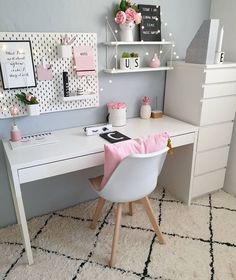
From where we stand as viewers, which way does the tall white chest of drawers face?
facing the viewer and to the right of the viewer

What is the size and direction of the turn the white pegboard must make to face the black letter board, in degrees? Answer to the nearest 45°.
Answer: approximately 45° to its left

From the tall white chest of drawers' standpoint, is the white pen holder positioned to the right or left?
on its right

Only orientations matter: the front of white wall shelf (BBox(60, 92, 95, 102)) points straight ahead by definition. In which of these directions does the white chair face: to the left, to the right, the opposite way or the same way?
the opposite way

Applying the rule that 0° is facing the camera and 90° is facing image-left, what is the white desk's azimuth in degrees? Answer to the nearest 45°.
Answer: approximately 315°

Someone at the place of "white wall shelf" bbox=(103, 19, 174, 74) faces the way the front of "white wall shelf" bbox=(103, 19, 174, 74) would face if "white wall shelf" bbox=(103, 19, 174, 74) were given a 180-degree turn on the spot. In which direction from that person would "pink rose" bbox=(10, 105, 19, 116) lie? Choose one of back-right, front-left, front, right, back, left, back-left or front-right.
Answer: left

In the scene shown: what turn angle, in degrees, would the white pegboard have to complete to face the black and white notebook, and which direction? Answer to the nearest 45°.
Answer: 0° — it already faces it

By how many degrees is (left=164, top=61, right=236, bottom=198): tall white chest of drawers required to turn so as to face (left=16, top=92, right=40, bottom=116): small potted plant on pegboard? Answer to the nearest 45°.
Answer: approximately 90° to its right

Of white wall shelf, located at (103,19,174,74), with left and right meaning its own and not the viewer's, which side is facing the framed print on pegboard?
right

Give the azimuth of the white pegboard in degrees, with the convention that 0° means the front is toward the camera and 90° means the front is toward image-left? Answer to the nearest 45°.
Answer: approximately 315°
